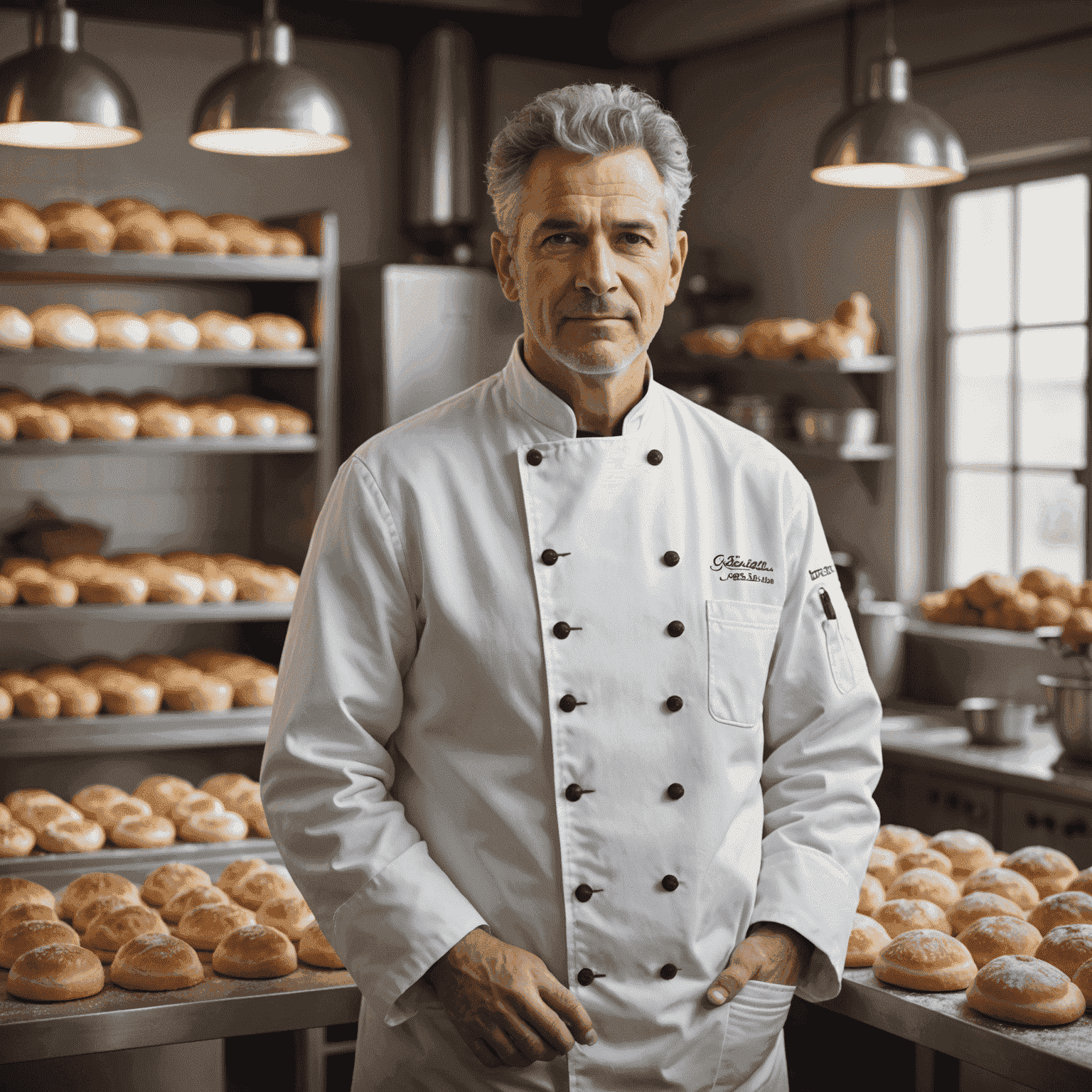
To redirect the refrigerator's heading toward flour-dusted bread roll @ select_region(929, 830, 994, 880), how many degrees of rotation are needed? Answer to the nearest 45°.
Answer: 0° — it already faces it

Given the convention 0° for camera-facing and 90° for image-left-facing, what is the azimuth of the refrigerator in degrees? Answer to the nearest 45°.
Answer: approximately 315°

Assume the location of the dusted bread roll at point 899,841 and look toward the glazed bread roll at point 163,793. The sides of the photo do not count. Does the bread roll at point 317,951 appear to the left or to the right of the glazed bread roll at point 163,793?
left

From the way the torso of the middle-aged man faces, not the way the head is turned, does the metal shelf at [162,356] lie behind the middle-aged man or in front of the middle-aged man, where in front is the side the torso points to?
behind

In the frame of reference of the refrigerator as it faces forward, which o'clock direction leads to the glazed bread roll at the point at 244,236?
The glazed bread roll is roughly at 3 o'clock from the refrigerator.

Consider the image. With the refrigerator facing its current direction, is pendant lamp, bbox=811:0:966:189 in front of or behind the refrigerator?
in front

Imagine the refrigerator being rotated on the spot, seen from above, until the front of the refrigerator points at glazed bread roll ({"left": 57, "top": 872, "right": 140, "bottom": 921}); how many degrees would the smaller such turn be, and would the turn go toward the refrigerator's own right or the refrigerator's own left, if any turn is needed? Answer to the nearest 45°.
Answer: approximately 45° to the refrigerator's own right

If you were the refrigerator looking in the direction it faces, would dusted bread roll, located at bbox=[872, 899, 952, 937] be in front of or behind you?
in front

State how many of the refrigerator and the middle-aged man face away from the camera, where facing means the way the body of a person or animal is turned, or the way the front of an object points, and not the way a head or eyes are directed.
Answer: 0

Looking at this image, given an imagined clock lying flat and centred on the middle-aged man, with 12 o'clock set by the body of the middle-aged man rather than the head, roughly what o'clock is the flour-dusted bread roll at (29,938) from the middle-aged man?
The flour-dusted bread roll is roughly at 4 o'clock from the middle-aged man.

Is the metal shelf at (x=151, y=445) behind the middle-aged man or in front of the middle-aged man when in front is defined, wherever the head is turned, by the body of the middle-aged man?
behind
